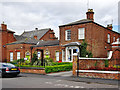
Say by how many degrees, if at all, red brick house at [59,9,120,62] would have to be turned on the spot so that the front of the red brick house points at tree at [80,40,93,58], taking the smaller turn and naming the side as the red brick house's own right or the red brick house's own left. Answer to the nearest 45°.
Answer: approximately 45° to the red brick house's own left

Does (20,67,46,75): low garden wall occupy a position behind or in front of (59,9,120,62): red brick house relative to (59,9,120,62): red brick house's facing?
in front

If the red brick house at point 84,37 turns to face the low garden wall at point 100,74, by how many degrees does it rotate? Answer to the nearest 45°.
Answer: approximately 45° to its left

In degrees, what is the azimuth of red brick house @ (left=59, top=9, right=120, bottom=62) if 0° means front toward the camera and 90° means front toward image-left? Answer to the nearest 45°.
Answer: approximately 45°
